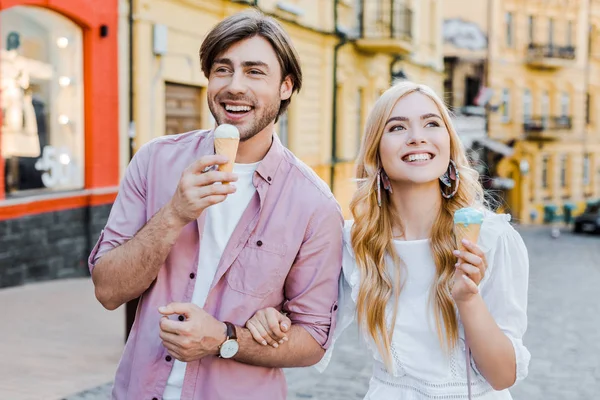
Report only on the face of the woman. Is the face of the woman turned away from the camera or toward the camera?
toward the camera

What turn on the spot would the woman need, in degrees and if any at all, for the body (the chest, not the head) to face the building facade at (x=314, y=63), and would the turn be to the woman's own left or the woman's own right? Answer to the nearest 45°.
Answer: approximately 180°

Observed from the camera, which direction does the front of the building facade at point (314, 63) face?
facing the viewer and to the right of the viewer

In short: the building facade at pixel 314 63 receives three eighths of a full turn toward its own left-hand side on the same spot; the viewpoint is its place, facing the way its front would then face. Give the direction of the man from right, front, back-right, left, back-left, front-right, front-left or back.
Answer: back

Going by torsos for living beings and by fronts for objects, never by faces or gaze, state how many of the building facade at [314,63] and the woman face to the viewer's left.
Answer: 0

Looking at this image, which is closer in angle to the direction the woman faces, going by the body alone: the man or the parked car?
the man

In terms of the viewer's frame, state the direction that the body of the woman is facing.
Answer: toward the camera

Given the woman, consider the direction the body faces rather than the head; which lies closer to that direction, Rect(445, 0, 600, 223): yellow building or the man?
the man

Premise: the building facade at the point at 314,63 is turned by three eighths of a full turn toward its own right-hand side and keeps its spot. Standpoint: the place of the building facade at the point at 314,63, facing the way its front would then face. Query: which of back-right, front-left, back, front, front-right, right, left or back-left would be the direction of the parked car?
back-right

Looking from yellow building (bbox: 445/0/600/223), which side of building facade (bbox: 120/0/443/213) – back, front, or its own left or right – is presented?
left
